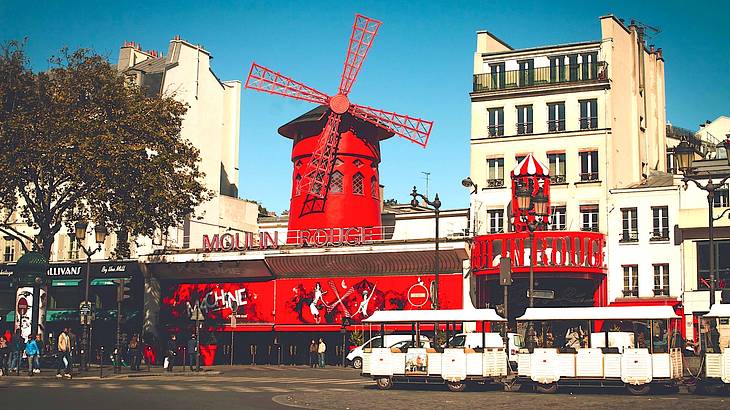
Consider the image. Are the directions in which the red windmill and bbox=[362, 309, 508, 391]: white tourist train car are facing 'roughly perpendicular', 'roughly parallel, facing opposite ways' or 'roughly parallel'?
roughly perpendicular

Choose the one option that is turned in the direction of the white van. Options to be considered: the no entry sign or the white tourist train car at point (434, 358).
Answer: the no entry sign

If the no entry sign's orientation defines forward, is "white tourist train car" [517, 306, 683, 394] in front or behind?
in front

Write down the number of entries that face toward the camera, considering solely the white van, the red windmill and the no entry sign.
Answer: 2

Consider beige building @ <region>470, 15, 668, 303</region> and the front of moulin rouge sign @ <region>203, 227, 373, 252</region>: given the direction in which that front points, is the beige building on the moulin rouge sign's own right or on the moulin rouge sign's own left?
on the moulin rouge sign's own left

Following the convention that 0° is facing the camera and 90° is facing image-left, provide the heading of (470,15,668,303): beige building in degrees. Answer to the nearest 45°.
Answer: approximately 45°

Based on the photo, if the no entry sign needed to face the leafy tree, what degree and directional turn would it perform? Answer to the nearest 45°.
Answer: approximately 45° to its right

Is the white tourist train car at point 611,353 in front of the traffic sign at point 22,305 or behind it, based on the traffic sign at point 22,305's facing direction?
in front
